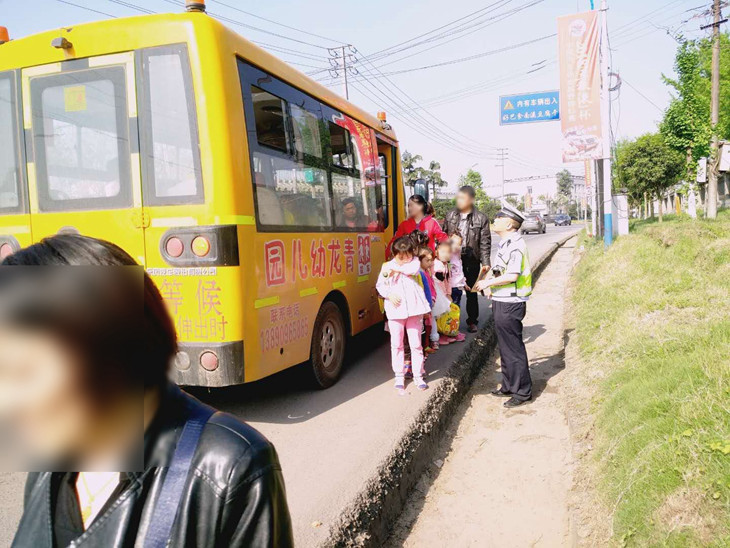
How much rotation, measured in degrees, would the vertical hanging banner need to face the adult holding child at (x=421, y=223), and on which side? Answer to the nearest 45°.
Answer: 0° — it already faces them

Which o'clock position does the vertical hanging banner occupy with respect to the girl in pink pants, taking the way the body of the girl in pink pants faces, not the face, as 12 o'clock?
The vertical hanging banner is roughly at 7 o'clock from the girl in pink pants.

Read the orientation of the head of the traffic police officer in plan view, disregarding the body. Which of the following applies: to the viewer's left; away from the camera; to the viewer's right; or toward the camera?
to the viewer's left

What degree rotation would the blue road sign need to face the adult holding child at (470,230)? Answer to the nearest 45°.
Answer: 0° — it already faces them

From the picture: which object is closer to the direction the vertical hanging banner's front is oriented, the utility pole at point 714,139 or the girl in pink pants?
the girl in pink pants

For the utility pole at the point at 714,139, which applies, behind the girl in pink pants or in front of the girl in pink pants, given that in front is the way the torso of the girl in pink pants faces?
behind

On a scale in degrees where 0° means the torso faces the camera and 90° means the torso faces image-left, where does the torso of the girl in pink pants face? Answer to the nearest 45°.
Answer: approximately 0°

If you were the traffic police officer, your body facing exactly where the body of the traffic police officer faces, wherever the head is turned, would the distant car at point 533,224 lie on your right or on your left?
on your right

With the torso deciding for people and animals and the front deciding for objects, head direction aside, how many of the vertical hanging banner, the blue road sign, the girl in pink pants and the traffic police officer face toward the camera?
3

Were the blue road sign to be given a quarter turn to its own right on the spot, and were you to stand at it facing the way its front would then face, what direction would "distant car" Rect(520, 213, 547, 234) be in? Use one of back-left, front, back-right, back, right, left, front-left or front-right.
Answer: right

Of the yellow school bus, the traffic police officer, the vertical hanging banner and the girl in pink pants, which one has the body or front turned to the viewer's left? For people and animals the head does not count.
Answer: the traffic police officer

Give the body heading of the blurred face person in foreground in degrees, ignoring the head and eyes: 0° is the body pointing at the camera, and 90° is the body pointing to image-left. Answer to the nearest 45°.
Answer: approximately 45°
